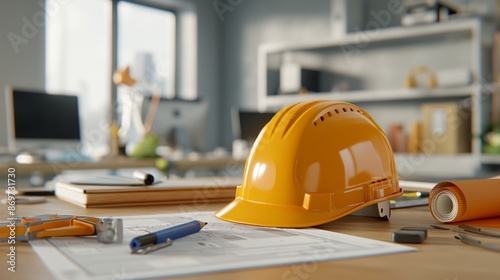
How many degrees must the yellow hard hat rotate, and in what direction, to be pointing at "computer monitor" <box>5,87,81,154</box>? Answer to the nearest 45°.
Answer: approximately 90° to its right

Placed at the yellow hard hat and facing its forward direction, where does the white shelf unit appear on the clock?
The white shelf unit is roughly at 5 o'clock from the yellow hard hat.

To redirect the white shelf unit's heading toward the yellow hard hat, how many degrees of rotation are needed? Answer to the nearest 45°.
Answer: approximately 45° to its left

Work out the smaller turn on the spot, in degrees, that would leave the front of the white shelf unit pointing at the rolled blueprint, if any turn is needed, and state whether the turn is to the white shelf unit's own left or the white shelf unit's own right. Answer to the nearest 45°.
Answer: approximately 45° to the white shelf unit's own left

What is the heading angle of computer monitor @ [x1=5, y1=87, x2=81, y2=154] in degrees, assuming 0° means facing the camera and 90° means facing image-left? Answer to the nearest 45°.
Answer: approximately 315°

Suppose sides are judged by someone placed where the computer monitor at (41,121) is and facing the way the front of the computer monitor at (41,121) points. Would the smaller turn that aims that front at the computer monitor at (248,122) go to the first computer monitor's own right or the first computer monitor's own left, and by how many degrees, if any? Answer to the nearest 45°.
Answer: approximately 45° to the first computer monitor's own left

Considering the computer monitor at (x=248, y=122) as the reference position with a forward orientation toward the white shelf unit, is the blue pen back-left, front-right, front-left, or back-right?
back-right

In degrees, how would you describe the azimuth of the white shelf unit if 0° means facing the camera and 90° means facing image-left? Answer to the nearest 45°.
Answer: approximately 45°

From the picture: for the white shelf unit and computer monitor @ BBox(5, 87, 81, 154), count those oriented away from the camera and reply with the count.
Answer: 0

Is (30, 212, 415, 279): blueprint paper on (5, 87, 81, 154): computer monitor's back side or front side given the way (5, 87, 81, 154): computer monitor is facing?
on the front side

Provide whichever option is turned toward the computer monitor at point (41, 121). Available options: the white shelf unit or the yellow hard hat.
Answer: the white shelf unit

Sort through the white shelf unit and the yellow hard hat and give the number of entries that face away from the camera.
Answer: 0
